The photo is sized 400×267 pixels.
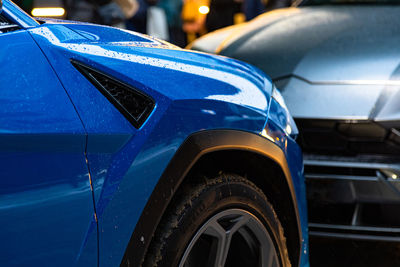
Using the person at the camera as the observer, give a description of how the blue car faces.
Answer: facing away from the viewer and to the right of the viewer
